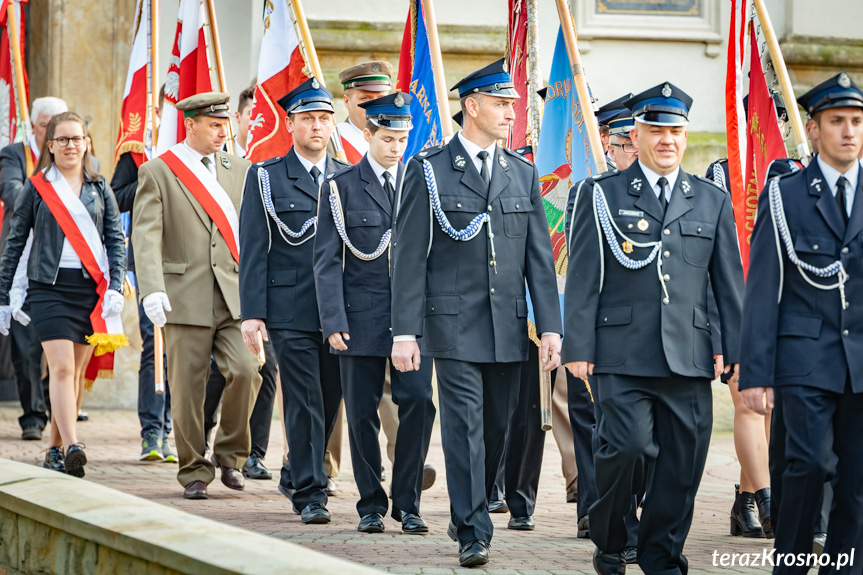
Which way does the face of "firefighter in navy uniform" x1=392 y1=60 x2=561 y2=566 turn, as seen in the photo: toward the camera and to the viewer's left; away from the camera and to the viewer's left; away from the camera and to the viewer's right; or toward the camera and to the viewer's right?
toward the camera and to the viewer's right

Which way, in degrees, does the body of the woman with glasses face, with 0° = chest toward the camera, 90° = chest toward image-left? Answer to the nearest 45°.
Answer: approximately 0°

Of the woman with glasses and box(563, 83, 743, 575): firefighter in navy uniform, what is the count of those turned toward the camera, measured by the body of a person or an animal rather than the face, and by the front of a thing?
2

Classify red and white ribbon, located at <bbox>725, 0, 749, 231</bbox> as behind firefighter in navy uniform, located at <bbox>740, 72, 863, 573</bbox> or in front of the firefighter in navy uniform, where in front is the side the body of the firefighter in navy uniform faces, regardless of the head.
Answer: behind

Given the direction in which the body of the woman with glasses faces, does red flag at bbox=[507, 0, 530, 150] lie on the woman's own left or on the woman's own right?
on the woman's own left

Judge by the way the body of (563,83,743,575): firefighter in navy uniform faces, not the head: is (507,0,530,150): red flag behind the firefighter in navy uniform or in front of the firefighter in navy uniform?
behind

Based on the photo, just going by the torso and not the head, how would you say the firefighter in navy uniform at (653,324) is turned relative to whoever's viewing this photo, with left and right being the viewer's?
facing the viewer

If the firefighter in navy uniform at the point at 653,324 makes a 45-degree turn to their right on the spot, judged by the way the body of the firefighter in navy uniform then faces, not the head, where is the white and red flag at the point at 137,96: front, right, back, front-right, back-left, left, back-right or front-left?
right

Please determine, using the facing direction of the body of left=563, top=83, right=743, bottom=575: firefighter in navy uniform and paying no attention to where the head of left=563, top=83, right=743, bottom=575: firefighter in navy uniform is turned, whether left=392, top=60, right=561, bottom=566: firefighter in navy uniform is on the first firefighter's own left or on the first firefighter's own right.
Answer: on the first firefighter's own right

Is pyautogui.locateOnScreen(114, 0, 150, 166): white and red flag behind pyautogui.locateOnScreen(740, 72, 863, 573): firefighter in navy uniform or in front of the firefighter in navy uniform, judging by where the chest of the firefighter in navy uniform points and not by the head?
behind

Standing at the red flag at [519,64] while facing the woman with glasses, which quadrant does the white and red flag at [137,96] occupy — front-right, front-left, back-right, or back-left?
front-right

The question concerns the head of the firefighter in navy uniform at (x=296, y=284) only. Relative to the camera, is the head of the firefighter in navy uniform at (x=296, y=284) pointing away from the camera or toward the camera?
toward the camera

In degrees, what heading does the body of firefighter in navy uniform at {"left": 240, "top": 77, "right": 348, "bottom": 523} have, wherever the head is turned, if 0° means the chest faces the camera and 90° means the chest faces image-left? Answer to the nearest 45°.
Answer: approximately 315°
